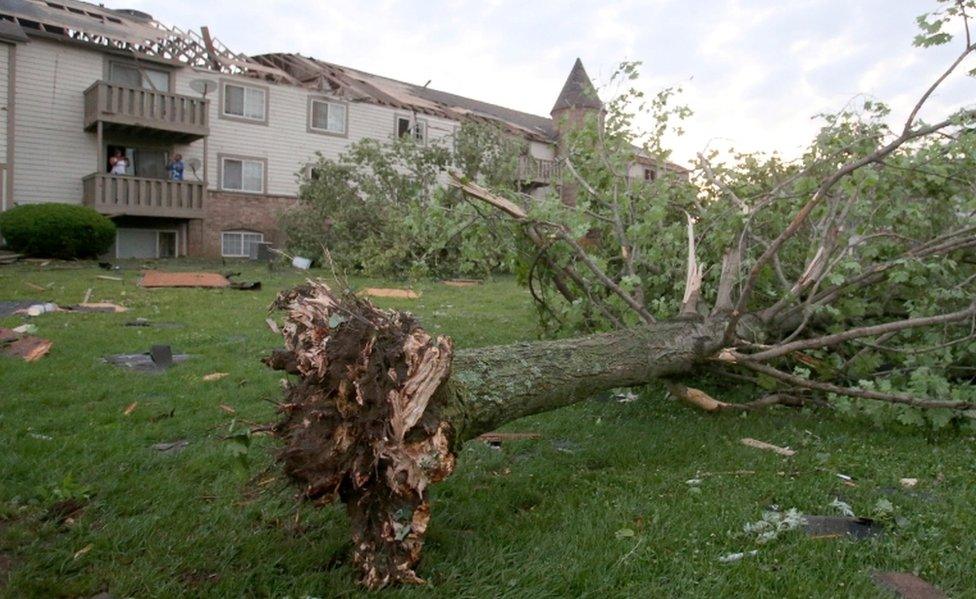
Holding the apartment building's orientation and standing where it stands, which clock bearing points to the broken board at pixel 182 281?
The broken board is roughly at 1 o'clock from the apartment building.

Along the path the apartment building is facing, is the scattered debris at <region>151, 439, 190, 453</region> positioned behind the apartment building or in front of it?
in front

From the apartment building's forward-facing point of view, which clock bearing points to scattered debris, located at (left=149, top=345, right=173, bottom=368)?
The scattered debris is roughly at 1 o'clock from the apartment building.

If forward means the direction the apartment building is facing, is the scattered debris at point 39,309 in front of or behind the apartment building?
in front

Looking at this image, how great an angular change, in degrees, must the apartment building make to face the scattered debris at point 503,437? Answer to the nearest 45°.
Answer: approximately 45° to its right

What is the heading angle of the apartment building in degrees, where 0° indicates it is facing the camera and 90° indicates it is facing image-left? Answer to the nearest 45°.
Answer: approximately 315°
